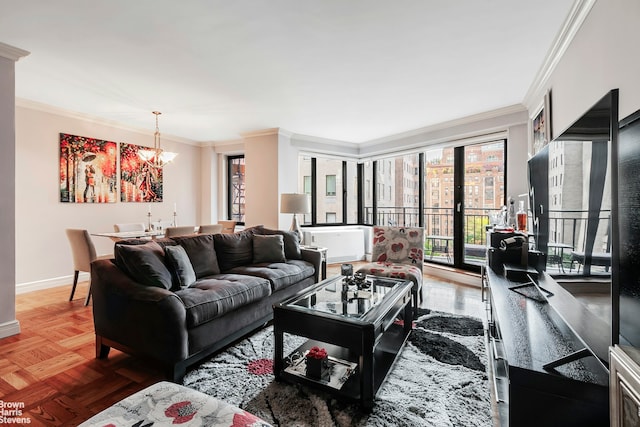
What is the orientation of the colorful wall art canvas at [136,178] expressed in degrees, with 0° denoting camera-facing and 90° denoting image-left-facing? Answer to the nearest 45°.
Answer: approximately 315°

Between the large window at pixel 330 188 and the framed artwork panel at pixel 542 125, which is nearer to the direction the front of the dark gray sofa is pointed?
the framed artwork panel

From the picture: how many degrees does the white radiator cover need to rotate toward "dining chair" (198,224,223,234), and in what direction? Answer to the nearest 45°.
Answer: approximately 45° to its right

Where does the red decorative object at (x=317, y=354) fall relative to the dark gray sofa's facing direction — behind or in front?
in front

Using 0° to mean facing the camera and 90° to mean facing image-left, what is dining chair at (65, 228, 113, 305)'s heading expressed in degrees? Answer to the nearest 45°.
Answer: approximately 225°

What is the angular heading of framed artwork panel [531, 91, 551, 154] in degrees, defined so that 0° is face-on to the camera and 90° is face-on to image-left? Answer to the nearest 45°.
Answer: approximately 90°

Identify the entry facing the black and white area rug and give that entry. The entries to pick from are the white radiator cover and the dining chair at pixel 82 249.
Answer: the white radiator cover

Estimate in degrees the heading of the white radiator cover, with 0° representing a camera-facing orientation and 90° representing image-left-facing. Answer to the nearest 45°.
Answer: approximately 0°

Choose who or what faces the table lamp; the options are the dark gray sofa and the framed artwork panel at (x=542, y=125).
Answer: the framed artwork panel
